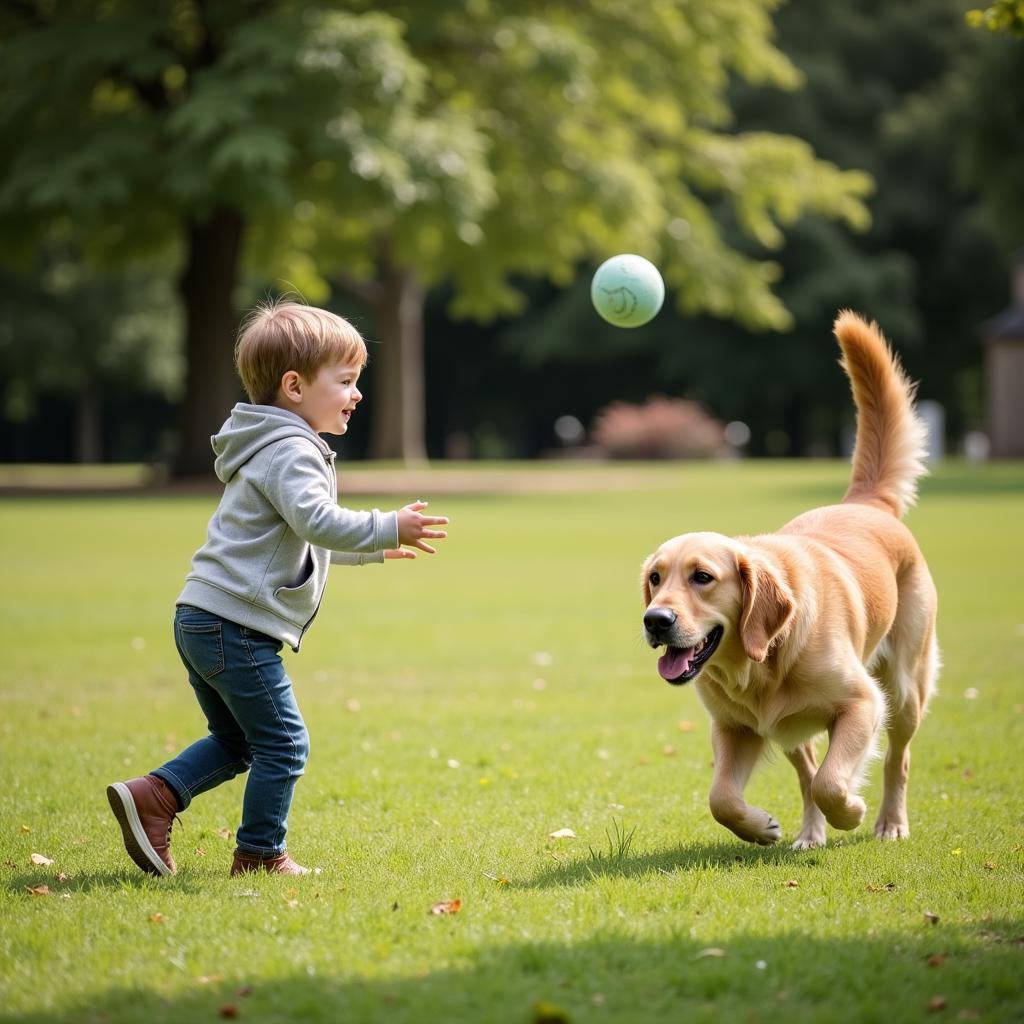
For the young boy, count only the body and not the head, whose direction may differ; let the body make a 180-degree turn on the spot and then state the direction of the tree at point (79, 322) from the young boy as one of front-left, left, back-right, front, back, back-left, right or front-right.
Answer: right

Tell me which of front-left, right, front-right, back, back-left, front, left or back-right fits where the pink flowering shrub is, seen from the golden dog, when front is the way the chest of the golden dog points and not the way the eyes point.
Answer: back-right

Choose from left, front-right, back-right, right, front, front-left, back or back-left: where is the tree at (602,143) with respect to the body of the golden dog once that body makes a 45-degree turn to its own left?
back

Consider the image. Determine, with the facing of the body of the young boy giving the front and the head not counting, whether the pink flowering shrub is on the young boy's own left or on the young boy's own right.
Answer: on the young boy's own left

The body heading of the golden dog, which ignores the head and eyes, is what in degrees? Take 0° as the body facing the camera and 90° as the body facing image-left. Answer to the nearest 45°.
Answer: approximately 45°

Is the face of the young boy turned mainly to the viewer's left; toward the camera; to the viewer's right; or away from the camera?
to the viewer's right

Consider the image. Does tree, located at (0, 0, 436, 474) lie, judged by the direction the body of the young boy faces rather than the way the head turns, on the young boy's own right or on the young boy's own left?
on the young boy's own left

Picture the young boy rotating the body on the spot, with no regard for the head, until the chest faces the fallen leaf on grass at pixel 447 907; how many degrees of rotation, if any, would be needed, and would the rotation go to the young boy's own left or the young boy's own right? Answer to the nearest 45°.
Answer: approximately 45° to the young boy's own right

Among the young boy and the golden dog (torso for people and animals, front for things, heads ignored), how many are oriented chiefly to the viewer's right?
1

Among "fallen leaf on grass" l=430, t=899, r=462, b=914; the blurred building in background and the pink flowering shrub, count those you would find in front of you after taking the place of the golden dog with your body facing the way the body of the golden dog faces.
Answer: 1

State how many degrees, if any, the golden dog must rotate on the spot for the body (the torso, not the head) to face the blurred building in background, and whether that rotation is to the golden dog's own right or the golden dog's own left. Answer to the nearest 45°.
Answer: approximately 135° to the golden dog's own right

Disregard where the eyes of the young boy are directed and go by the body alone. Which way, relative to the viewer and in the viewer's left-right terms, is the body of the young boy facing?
facing to the right of the viewer
